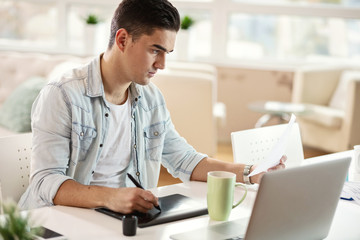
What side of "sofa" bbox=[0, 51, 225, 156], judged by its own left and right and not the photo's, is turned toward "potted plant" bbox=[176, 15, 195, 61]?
back

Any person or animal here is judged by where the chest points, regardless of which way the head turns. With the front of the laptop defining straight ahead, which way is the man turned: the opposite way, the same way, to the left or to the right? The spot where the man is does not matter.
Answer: the opposite way

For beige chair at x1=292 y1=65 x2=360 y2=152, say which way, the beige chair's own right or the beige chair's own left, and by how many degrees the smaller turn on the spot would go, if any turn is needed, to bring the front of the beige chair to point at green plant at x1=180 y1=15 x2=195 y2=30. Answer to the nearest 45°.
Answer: approximately 45° to the beige chair's own right

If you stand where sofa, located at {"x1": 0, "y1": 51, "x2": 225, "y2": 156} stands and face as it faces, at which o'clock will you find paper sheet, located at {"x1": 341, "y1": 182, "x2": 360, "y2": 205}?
The paper sheet is roughly at 12 o'clock from the sofa.

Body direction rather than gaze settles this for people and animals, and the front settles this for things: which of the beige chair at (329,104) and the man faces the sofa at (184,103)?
the beige chair

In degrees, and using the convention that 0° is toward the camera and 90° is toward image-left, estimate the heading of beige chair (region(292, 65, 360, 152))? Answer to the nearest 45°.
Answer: approximately 45°
